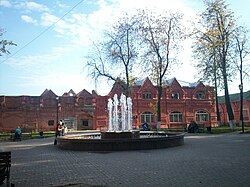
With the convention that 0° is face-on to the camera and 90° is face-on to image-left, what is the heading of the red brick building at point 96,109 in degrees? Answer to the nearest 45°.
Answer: approximately 0°

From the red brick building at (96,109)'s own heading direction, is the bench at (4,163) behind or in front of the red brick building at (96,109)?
in front
